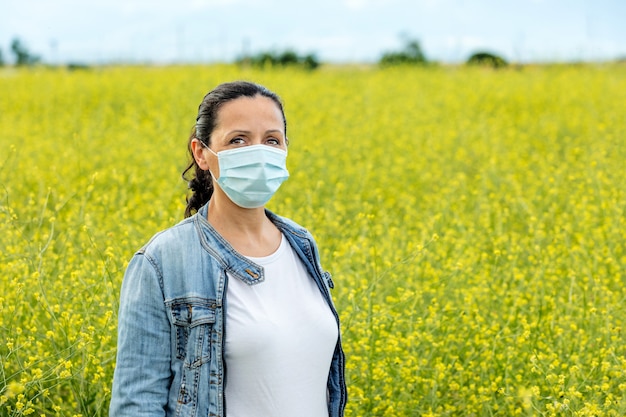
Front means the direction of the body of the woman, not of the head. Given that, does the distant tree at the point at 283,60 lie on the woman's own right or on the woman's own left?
on the woman's own left

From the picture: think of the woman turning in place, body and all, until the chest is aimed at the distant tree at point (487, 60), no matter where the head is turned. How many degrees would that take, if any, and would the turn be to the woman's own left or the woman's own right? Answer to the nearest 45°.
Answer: approximately 135° to the woman's own left

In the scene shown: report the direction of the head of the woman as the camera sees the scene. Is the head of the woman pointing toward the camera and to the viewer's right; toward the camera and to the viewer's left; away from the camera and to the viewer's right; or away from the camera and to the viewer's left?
toward the camera and to the viewer's right

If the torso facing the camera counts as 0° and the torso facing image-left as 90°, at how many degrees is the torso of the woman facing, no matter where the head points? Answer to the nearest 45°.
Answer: approximately 315°

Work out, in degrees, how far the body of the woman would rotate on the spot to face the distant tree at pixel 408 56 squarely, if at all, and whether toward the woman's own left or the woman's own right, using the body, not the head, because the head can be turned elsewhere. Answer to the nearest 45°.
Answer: approximately 135° to the woman's own left
